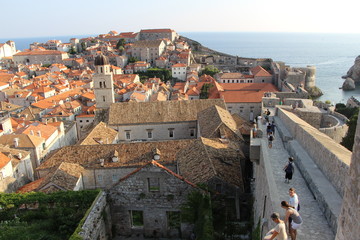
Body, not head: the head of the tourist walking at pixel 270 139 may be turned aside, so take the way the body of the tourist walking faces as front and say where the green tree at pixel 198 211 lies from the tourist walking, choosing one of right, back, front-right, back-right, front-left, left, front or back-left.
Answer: back-left

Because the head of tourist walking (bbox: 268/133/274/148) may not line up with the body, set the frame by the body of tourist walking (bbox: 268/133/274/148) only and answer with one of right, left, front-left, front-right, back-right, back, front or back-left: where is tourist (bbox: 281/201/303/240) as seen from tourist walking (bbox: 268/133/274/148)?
back

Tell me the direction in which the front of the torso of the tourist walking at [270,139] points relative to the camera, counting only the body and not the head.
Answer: away from the camera

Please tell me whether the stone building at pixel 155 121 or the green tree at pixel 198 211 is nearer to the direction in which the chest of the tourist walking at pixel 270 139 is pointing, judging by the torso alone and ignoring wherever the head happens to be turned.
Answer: the stone building

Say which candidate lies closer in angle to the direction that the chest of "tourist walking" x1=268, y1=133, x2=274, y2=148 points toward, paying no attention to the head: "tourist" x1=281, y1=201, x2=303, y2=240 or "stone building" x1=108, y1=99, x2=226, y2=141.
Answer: the stone building
